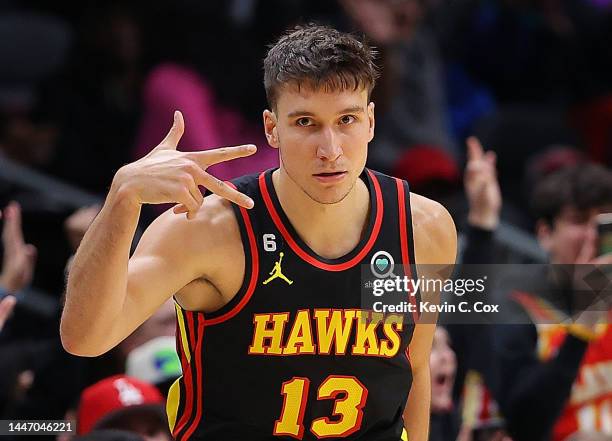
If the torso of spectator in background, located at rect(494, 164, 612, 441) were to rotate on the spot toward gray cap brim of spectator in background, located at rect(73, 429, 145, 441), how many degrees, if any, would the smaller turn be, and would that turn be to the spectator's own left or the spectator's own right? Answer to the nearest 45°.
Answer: approximately 90° to the spectator's own right

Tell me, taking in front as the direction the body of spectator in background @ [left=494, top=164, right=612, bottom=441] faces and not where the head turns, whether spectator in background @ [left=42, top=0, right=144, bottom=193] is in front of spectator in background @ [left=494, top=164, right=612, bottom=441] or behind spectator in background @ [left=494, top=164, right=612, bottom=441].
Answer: behind

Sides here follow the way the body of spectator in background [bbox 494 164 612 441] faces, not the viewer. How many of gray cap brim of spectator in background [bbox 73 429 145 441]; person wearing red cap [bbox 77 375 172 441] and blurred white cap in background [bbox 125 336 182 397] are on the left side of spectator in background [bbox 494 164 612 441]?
0

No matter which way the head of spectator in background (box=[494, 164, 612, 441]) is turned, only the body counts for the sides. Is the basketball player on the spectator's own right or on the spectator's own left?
on the spectator's own right

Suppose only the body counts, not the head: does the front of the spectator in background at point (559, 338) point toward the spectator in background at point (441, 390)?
no

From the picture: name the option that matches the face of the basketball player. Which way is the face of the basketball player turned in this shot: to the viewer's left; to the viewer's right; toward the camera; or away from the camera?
toward the camera

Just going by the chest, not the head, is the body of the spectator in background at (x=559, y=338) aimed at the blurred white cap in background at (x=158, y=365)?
no

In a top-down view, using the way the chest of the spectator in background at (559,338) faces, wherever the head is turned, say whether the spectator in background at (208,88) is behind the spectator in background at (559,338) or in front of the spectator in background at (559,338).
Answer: behind

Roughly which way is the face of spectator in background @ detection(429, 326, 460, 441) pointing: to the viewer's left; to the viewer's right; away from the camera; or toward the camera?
toward the camera

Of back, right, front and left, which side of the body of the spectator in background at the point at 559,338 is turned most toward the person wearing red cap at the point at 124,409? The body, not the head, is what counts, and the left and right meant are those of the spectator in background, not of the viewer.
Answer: right

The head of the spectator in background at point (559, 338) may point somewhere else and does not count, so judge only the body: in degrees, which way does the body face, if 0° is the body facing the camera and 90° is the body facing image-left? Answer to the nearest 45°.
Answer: approximately 315°
